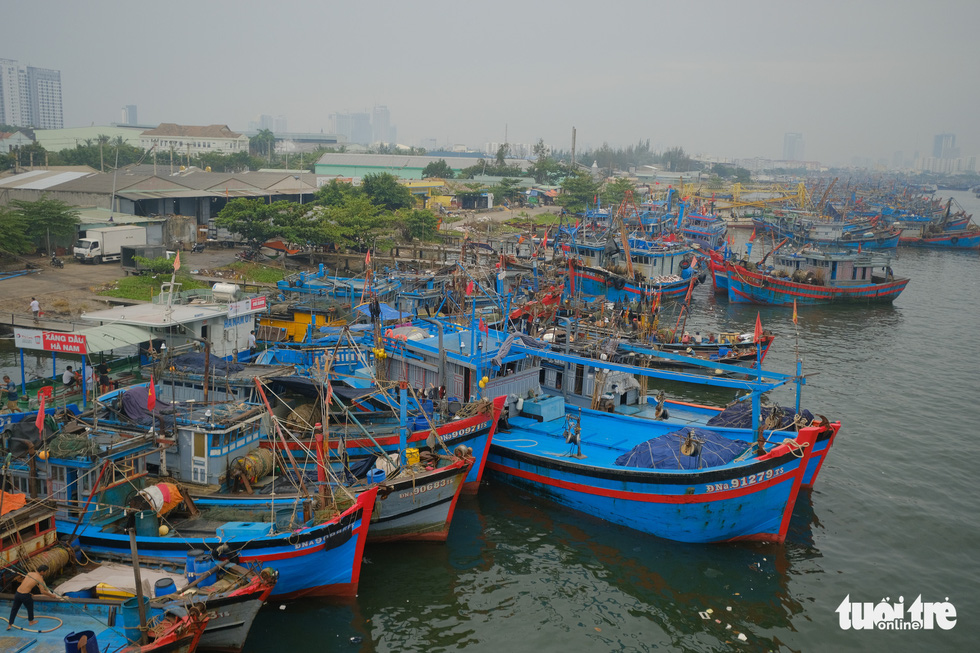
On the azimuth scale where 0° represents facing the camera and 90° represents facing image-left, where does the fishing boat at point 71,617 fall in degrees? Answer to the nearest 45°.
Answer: approximately 270°

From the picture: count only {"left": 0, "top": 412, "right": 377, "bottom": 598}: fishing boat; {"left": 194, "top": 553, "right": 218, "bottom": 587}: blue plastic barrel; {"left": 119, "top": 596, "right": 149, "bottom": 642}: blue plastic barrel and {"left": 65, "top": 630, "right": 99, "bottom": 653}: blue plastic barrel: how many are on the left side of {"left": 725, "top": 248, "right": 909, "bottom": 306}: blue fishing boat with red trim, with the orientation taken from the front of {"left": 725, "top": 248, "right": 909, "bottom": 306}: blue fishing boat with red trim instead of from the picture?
4

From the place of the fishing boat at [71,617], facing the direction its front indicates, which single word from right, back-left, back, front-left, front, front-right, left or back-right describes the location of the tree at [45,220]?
left

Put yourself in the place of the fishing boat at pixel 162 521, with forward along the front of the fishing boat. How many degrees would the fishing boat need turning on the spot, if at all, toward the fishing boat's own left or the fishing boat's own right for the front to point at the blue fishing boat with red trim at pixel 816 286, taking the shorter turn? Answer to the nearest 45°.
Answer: approximately 90° to the fishing boat's own left

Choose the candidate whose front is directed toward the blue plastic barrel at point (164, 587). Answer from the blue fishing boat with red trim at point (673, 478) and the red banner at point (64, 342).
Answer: the red banner

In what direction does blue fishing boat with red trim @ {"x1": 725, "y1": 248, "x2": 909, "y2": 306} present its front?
to the viewer's left

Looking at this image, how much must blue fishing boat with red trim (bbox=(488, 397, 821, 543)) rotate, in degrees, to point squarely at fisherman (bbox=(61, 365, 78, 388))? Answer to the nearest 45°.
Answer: approximately 135° to its right

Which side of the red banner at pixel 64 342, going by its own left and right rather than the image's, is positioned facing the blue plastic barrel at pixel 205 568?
front

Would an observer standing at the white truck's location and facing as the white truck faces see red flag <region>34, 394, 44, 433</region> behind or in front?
in front

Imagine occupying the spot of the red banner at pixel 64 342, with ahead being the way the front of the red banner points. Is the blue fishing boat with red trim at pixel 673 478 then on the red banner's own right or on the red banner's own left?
on the red banner's own left

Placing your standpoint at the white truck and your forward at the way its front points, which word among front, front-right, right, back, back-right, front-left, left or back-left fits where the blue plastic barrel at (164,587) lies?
front-left

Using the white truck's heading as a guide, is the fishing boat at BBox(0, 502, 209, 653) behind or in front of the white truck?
in front
